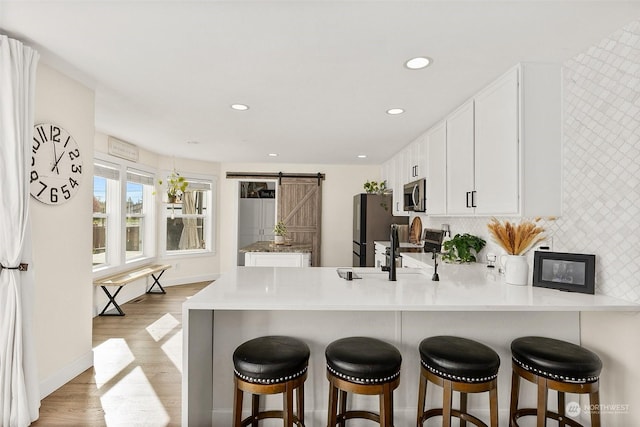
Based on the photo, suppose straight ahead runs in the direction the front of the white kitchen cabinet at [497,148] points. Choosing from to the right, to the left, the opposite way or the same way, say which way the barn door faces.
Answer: to the left

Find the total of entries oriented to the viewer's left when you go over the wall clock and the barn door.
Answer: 0

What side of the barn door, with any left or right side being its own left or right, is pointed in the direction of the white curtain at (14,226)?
front

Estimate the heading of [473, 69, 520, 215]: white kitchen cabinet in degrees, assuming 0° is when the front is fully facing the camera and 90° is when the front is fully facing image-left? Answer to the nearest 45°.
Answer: approximately 45°

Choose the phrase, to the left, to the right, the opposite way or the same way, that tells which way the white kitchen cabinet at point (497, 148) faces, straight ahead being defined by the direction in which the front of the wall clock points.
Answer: the opposite way

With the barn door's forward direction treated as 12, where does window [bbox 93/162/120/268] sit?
The window is roughly at 2 o'clock from the barn door.

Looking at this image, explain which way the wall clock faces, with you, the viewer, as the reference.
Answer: facing the viewer and to the right of the viewer

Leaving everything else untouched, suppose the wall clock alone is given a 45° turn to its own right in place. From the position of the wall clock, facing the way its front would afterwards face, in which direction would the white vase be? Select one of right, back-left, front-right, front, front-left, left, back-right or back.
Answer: front-left

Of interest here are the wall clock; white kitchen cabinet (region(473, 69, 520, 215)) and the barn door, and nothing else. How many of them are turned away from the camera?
0

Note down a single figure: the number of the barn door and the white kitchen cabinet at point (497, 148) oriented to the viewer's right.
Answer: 0

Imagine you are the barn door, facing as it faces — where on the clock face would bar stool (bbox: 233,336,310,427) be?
The bar stool is roughly at 12 o'clock from the barn door.

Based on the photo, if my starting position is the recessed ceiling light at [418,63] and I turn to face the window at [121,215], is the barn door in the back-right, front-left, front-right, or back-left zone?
front-right

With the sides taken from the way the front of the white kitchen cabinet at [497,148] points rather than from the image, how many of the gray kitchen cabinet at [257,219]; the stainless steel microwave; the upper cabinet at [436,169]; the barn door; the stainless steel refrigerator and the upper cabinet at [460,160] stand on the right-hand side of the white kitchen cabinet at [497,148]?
6

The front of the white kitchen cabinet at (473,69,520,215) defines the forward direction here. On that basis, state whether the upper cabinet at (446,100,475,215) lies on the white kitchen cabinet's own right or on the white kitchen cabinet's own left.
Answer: on the white kitchen cabinet's own right

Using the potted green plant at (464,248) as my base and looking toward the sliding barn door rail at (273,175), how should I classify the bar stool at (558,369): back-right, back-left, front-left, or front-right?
back-left

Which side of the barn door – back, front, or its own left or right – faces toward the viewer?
front
